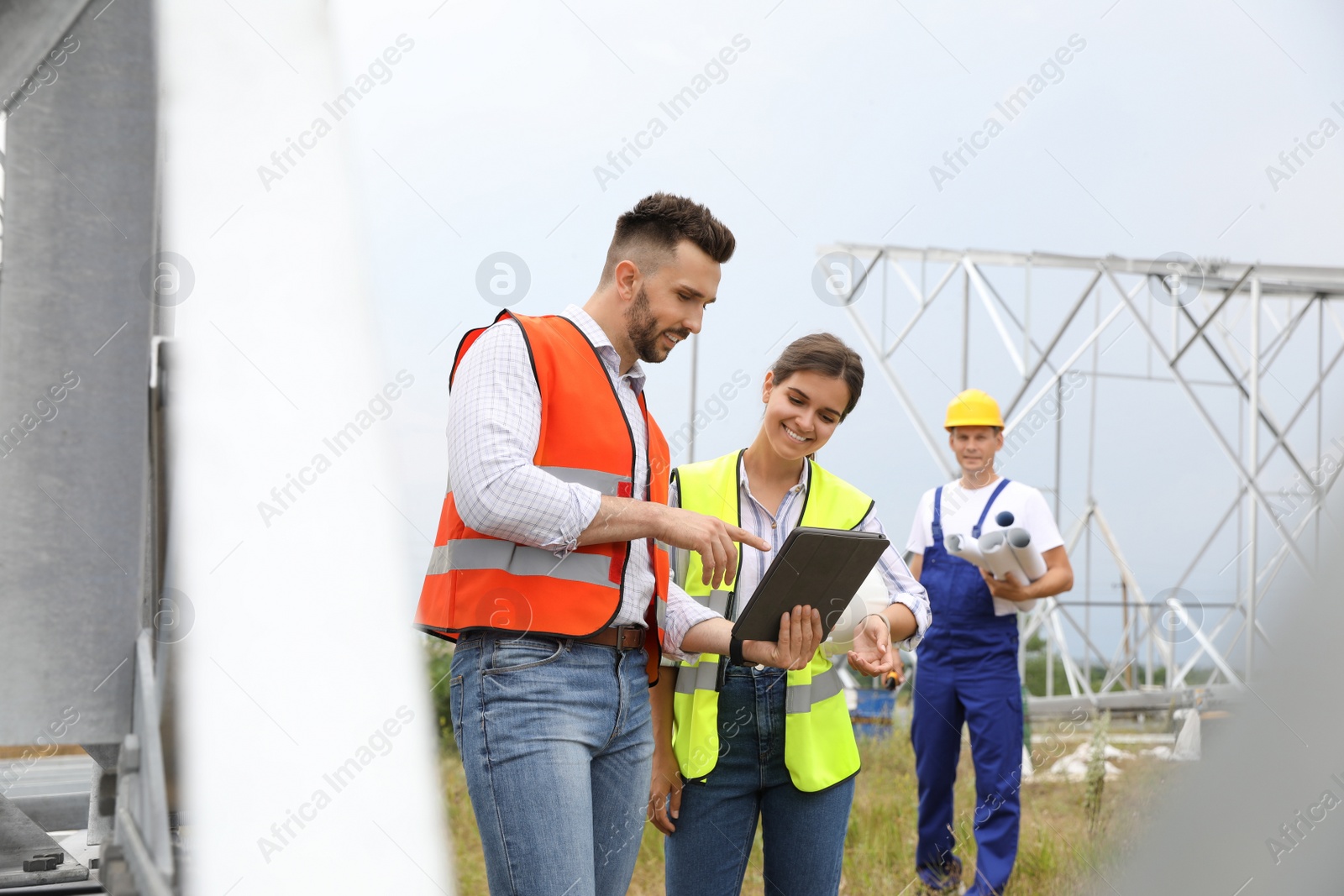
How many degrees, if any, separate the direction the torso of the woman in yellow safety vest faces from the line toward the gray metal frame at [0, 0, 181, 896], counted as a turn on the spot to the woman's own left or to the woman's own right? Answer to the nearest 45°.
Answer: approximately 90° to the woman's own right

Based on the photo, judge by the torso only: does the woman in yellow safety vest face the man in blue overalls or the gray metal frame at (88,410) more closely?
the gray metal frame

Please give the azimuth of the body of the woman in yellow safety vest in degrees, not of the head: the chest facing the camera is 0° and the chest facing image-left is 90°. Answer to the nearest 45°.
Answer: approximately 0°

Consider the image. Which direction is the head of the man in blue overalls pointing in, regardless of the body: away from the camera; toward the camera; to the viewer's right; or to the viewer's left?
toward the camera

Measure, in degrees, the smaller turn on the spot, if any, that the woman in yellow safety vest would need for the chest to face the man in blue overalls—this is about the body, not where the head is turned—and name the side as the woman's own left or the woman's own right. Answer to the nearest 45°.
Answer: approximately 180°
